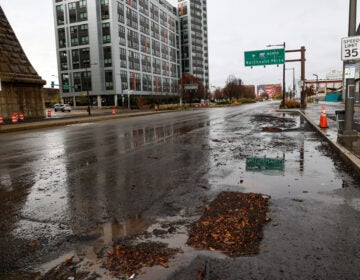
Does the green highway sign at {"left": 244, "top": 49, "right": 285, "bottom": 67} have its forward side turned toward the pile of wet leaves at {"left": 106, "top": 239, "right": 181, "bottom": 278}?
yes

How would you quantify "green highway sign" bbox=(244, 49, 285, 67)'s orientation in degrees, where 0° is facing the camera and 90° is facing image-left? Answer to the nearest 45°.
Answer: approximately 0°

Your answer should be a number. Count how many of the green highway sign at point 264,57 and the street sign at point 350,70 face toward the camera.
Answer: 2

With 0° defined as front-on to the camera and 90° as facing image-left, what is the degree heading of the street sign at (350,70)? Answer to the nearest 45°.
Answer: approximately 0°

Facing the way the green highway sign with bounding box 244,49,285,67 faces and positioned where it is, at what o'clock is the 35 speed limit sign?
The 35 speed limit sign is roughly at 12 o'clock from the green highway sign.

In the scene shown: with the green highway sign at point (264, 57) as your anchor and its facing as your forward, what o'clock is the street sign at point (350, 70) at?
The street sign is roughly at 12 o'clock from the green highway sign.
